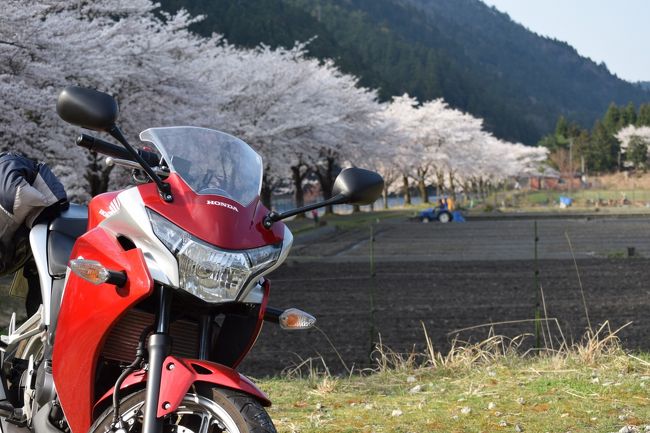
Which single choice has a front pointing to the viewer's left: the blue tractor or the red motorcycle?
the blue tractor

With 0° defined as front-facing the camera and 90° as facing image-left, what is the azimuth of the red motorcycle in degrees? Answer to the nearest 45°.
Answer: approximately 315°

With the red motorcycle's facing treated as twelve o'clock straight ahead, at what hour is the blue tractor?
The blue tractor is roughly at 8 o'clock from the red motorcycle.

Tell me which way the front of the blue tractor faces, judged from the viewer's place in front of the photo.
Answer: facing to the left of the viewer

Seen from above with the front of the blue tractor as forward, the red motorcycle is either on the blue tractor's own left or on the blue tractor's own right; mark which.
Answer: on the blue tractor's own left

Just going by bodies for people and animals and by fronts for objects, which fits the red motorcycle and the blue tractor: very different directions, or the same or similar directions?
very different directions
